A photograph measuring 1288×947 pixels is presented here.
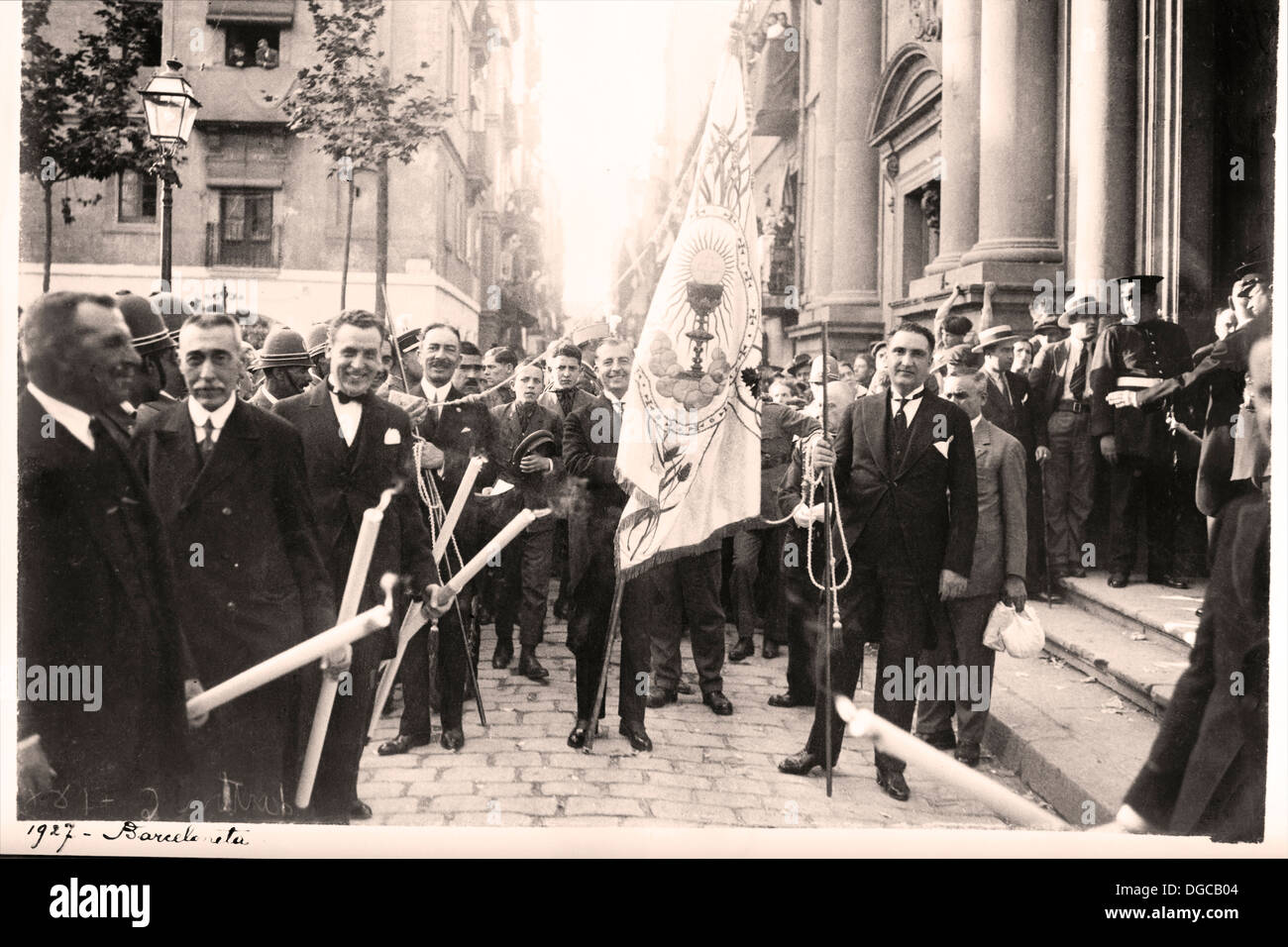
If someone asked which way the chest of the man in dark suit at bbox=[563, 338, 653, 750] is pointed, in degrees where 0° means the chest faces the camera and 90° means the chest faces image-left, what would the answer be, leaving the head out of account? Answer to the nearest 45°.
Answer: approximately 0°

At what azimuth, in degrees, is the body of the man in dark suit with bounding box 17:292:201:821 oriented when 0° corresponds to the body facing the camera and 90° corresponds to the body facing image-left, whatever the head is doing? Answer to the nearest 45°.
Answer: approximately 315°

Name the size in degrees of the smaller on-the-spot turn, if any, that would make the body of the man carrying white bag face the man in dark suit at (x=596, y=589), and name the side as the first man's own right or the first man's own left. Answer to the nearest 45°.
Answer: approximately 45° to the first man's own right

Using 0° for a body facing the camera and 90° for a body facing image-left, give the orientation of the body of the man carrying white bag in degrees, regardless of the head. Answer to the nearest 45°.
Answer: approximately 45°

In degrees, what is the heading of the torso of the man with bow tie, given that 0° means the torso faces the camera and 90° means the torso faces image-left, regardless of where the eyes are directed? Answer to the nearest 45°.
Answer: approximately 0°
